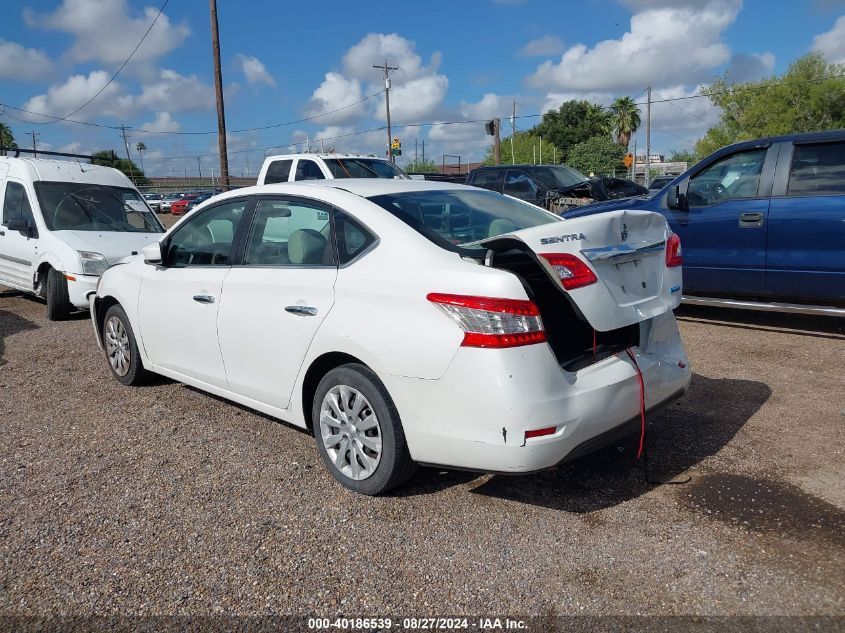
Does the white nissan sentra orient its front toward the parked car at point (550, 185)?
no

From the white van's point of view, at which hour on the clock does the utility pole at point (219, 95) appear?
The utility pole is roughly at 8 o'clock from the white van.

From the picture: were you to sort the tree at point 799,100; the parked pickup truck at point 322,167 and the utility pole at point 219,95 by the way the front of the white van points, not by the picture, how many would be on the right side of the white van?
0

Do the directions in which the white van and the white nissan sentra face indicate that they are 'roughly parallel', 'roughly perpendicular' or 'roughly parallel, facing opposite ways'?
roughly parallel, facing opposite ways

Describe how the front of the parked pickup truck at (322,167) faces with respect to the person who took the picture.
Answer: facing the viewer and to the right of the viewer

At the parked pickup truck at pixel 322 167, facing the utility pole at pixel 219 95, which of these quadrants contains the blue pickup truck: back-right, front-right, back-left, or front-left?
back-right

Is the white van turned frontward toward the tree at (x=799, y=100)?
no

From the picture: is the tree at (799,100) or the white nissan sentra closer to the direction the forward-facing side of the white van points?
the white nissan sentra

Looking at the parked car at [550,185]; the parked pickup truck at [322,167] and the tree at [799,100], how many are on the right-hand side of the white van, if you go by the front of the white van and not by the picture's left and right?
0

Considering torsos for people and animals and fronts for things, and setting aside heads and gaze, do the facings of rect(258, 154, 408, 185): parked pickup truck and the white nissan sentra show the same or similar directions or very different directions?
very different directions

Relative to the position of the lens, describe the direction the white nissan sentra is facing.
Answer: facing away from the viewer and to the left of the viewer

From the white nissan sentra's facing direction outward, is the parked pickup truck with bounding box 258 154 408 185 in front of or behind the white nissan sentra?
in front

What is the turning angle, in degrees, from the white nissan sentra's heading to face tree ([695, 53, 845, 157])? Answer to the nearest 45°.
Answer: approximately 90° to its right

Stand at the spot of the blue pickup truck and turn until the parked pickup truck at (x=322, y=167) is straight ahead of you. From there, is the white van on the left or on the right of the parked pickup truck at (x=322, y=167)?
left
